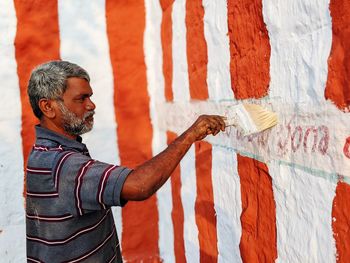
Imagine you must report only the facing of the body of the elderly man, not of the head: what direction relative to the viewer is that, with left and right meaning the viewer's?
facing away from the viewer and to the right of the viewer
